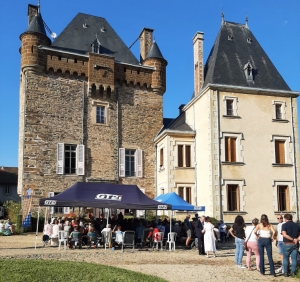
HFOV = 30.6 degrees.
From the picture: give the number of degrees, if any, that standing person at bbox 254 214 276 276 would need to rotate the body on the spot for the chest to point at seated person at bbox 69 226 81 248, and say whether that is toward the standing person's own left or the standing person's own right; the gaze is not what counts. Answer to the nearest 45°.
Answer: approximately 45° to the standing person's own left

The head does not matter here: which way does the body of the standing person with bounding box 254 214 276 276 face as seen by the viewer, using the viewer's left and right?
facing away from the viewer

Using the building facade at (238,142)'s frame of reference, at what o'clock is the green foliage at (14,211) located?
The green foliage is roughly at 3 o'clock from the building facade.

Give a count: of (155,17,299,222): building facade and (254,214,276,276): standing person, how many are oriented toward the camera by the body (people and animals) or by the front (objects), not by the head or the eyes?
1

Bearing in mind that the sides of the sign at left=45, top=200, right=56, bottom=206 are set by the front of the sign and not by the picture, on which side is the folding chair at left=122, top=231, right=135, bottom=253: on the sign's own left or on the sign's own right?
on the sign's own left

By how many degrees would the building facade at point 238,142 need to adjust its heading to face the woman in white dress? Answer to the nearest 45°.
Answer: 0° — it already faces them
